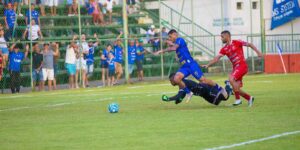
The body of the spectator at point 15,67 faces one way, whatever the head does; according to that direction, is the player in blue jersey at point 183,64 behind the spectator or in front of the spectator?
in front

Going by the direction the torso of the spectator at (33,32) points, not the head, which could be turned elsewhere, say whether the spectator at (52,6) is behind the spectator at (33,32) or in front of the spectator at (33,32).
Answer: behind

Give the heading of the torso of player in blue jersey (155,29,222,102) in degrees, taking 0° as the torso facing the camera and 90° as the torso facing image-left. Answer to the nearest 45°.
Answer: approximately 90°

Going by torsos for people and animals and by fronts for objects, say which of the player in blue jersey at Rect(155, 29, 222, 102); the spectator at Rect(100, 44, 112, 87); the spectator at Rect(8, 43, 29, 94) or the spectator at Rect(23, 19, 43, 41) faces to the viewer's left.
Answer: the player in blue jersey

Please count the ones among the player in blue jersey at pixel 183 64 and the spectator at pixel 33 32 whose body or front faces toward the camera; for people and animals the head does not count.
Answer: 1

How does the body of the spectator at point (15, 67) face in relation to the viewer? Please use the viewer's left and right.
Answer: facing the viewer and to the right of the viewer

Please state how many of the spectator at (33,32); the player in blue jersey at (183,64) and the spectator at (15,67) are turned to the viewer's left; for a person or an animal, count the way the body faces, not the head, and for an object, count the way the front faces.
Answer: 1

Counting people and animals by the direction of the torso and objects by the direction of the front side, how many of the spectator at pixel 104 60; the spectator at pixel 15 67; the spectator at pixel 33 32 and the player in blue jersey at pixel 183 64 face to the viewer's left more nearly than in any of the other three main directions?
1
